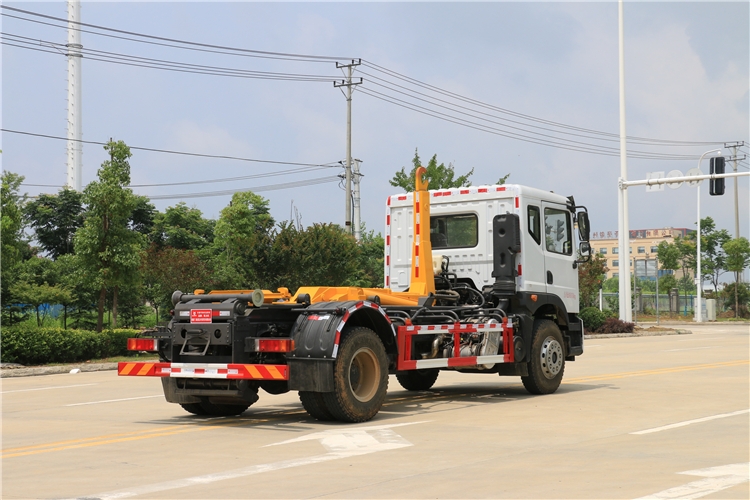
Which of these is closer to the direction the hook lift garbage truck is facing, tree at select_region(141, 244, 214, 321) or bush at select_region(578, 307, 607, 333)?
the bush

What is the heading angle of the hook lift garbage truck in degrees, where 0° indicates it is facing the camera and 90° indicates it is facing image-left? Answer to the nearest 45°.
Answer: approximately 225°

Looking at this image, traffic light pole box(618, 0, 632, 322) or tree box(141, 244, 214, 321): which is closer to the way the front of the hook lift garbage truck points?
the traffic light pole

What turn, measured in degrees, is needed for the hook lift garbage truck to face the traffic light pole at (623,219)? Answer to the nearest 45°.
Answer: approximately 45° to its left

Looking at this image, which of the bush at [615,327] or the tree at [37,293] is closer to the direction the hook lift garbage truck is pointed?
the bush

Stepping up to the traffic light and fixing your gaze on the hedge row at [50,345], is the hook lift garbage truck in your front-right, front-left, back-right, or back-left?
front-left

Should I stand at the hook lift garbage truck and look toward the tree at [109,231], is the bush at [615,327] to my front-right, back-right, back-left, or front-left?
front-right

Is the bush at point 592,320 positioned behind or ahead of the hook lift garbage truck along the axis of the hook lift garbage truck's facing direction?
ahead

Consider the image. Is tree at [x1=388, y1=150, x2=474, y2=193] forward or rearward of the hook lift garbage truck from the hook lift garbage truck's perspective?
forward

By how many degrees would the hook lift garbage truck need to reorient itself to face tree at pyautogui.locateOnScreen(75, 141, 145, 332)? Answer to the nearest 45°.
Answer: approximately 90° to its left

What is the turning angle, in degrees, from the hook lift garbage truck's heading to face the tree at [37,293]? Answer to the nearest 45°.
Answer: approximately 90° to its left

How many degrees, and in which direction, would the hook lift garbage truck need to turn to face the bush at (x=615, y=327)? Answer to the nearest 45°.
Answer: approximately 45° to its left

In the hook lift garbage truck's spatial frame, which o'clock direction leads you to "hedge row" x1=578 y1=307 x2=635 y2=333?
The hedge row is roughly at 11 o'clock from the hook lift garbage truck.

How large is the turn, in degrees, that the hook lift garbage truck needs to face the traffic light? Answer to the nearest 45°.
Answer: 0° — it already faces it

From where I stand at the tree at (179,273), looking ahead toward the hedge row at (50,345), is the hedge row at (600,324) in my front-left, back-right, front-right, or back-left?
back-left
